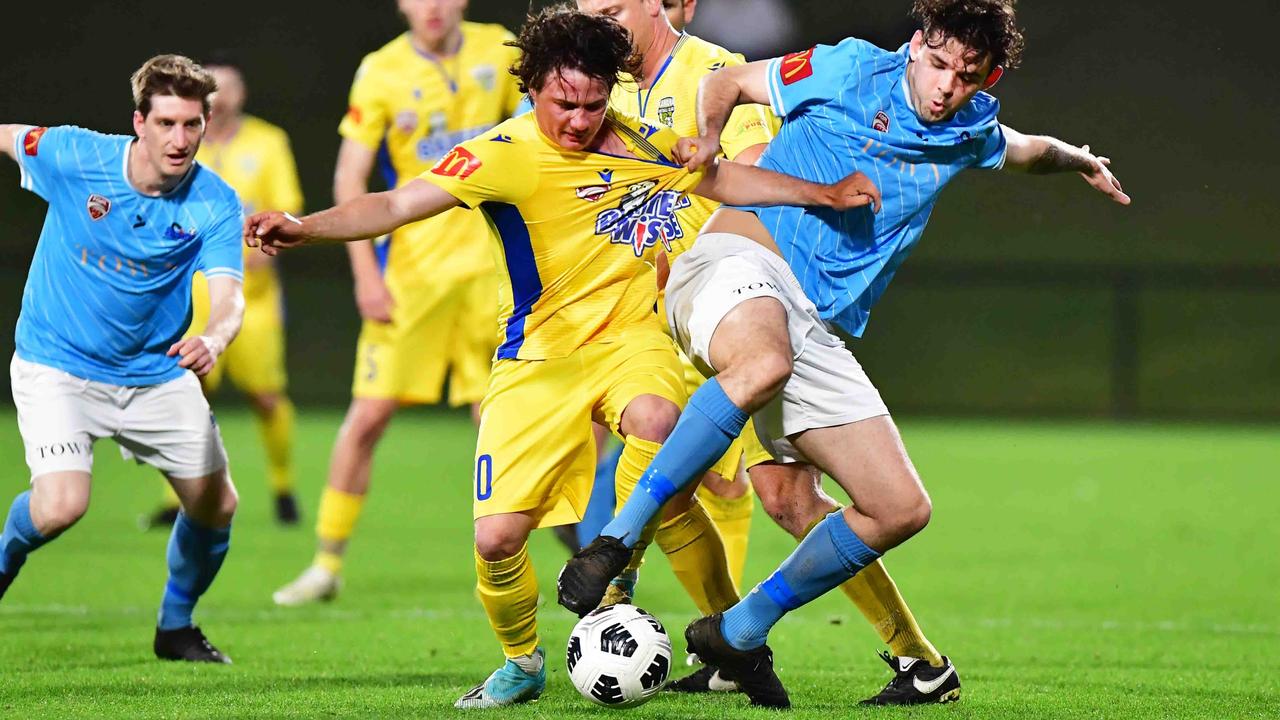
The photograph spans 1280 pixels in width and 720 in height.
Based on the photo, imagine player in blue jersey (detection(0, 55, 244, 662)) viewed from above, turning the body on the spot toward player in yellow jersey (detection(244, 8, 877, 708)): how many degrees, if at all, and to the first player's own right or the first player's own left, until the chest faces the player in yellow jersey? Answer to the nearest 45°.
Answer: approximately 45° to the first player's own left

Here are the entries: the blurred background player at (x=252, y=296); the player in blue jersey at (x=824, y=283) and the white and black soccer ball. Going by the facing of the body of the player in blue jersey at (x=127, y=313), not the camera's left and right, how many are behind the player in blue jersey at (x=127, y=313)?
1

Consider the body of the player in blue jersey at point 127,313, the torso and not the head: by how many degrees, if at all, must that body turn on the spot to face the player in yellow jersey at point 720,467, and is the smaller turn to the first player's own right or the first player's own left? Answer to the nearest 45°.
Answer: approximately 45° to the first player's own left

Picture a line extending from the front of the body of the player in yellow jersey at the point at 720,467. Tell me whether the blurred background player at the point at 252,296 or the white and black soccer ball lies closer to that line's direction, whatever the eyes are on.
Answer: the white and black soccer ball

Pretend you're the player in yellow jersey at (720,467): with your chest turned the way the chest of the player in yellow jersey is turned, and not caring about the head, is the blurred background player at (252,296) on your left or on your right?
on your right

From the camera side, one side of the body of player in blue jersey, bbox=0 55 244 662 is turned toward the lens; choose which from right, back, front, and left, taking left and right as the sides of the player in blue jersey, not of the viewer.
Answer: front

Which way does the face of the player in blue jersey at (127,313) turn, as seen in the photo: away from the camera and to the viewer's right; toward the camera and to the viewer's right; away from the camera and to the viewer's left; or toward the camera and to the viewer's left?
toward the camera and to the viewer's right

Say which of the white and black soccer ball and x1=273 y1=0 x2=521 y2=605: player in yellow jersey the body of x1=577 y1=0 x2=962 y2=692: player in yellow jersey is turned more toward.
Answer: the white and black soccer ball
